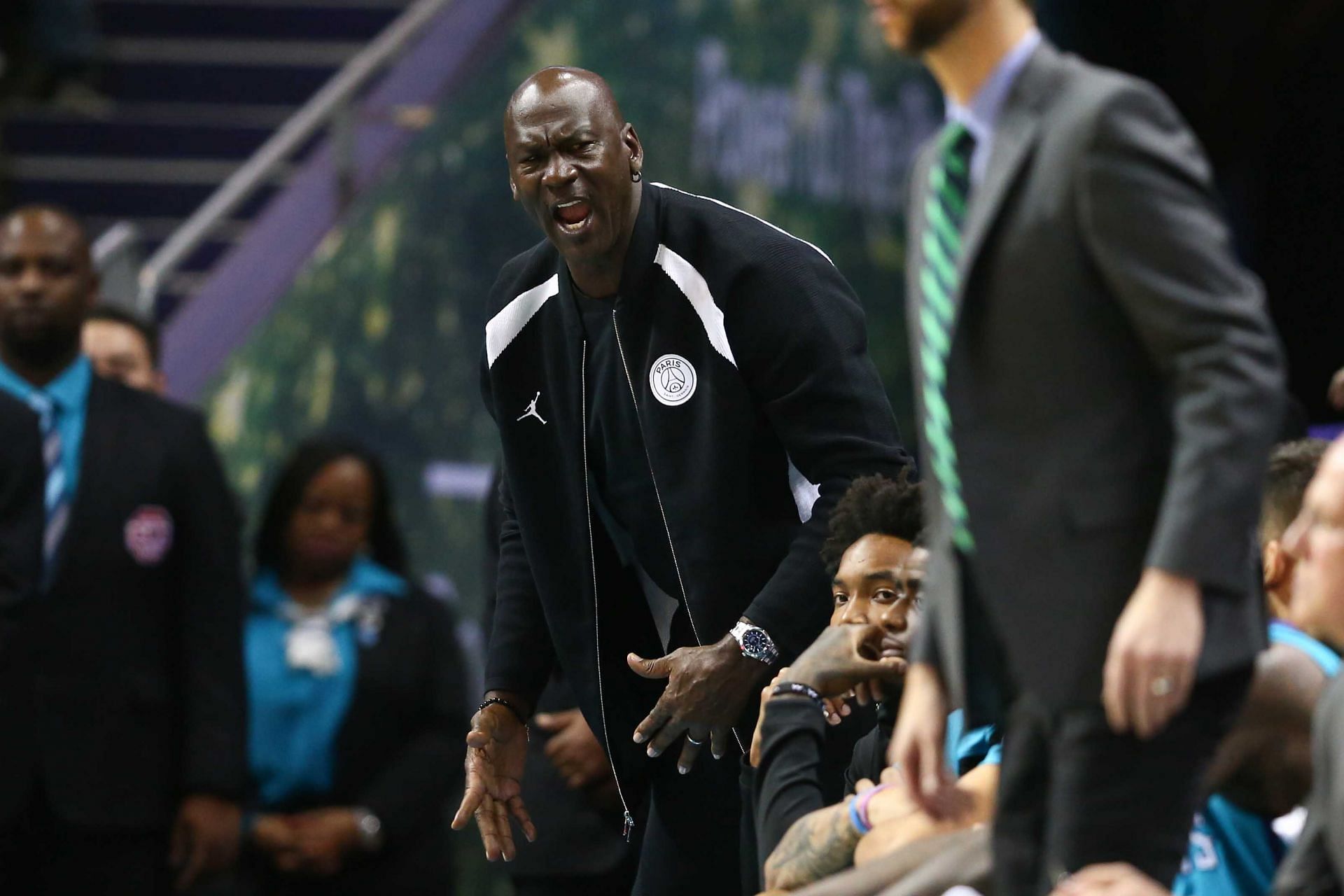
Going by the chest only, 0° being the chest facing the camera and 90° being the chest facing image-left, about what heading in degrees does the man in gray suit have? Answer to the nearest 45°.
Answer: approximately 45°

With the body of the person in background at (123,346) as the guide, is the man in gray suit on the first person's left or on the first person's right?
on the first person's left

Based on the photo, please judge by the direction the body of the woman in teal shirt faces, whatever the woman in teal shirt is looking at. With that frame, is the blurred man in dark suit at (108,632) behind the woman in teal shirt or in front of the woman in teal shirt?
in front

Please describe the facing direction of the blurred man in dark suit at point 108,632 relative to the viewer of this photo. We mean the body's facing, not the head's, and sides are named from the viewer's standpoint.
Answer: facing the viewer

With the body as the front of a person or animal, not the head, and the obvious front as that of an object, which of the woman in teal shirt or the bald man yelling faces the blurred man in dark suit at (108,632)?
the woman in teal shirt

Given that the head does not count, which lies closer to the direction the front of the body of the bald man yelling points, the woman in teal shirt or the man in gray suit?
the man in gray suit

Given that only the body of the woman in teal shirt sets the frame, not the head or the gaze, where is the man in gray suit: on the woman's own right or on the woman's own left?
on the woman's own left

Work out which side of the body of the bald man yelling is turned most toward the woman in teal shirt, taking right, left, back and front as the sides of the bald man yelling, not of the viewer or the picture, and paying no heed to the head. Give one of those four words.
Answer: right

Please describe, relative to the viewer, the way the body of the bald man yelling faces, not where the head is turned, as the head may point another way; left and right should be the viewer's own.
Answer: facing the viewer and to the left of the viewer
